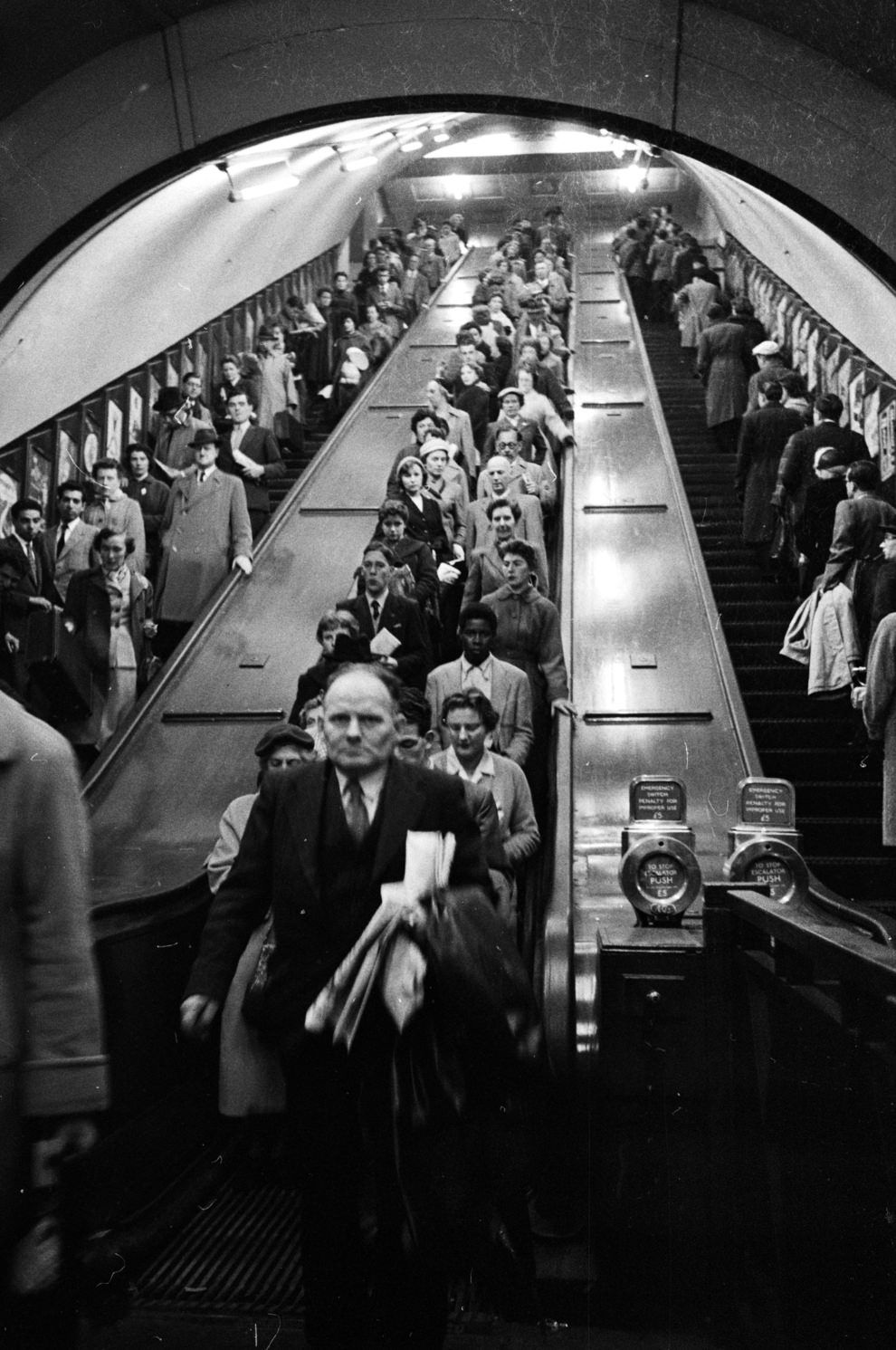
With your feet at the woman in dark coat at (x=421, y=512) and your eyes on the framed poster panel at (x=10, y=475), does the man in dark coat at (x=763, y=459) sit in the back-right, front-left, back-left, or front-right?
back-right

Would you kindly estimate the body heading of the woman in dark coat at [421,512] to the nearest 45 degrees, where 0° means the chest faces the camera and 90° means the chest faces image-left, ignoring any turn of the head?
approximately 0°

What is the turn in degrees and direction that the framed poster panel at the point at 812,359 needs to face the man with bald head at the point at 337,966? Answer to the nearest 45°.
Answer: approximately 90° to its left

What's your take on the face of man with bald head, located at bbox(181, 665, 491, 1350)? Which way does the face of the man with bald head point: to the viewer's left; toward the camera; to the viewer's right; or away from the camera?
toward the camera

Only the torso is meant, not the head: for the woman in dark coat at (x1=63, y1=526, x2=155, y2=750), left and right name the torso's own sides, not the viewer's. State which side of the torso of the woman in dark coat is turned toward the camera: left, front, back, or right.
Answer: front

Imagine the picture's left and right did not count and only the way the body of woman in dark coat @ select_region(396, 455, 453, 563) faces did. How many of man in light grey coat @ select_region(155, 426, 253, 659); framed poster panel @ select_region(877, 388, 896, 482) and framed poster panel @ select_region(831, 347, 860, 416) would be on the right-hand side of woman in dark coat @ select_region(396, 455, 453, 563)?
1

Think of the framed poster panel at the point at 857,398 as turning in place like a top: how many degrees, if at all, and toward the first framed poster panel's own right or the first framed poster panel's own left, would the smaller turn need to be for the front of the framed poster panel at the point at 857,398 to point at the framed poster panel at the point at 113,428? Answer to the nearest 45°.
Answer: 0° — it already faces it

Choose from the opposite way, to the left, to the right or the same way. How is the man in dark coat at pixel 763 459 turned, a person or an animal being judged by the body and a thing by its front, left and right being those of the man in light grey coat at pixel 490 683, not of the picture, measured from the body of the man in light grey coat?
the opposite way

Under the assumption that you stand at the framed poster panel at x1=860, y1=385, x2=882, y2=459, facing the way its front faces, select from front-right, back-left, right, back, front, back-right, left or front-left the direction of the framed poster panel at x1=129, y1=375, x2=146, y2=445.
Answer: front

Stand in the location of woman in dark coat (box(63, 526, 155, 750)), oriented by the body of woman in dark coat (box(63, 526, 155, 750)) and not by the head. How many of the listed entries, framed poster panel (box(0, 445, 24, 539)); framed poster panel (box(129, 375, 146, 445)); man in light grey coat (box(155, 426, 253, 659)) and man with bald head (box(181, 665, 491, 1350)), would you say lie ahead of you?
1

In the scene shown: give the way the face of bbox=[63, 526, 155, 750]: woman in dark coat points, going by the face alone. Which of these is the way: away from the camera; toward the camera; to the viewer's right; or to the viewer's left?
toward the camera

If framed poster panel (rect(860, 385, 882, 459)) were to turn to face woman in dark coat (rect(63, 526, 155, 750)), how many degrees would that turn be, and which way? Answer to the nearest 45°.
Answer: approximately 45° to its left

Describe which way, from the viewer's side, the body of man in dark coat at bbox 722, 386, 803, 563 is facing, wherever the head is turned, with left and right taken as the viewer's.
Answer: facing away from the viewer

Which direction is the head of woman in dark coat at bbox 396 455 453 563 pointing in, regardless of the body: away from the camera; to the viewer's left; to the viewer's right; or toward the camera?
toward the camera

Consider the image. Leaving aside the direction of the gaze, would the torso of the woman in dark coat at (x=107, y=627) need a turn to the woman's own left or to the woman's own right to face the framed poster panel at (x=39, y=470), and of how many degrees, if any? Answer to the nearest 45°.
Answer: approximately 180°

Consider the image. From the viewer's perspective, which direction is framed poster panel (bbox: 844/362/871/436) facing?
to the viewer's left

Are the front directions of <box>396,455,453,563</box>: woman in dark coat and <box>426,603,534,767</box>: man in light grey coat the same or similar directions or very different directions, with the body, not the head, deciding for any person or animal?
same or similar directions

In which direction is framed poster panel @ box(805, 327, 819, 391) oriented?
to the viewer's left

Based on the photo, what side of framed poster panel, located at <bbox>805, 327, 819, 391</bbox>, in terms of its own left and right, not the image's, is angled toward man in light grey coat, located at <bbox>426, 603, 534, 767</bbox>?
left
